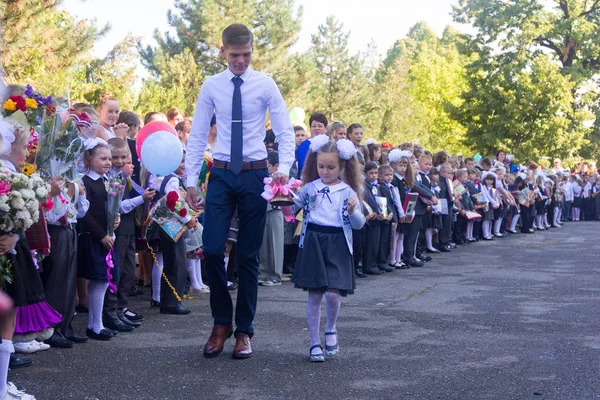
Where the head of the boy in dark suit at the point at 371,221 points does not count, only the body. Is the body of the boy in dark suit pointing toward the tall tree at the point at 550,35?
no

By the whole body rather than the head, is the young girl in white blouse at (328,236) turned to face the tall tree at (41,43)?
no

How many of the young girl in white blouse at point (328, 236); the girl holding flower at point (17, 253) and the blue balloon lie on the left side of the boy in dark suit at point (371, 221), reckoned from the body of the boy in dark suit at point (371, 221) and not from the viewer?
0

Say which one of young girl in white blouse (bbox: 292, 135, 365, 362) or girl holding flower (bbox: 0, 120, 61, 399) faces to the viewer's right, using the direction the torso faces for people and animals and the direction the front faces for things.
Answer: the girl holding flower

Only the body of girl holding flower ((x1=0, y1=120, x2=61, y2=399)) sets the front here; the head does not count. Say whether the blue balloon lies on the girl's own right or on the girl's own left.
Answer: on the girl's own left

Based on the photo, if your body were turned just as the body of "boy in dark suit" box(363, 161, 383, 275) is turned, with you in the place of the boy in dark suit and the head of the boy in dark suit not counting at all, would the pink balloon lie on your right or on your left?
on your right

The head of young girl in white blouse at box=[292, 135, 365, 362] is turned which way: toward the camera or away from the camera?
toward the camera

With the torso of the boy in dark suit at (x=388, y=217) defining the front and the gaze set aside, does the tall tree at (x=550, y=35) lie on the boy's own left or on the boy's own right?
on the boy's own left

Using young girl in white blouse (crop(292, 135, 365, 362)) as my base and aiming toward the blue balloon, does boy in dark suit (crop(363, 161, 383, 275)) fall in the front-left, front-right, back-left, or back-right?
front-right

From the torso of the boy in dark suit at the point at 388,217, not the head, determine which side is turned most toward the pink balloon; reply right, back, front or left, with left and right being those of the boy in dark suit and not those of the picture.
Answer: right

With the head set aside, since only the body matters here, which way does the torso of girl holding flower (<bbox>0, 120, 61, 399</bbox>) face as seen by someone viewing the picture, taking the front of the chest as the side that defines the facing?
to the viewer's right

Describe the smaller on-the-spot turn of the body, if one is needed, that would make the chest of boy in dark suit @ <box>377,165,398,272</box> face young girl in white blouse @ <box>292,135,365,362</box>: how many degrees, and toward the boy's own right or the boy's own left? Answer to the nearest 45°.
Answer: approximately 45° to the boy's own right

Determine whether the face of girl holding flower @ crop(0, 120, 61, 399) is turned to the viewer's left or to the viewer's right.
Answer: to the viewer's right

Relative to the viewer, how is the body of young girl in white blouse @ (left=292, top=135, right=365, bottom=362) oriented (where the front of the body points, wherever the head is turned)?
toward the camera

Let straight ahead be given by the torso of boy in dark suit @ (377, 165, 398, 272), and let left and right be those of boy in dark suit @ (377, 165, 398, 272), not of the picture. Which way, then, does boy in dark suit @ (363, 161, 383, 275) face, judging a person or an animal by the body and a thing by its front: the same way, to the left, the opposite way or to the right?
the same way

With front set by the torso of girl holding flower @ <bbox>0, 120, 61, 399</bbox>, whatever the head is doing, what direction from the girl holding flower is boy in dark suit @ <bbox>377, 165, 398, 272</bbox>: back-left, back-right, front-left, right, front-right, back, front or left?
front-left

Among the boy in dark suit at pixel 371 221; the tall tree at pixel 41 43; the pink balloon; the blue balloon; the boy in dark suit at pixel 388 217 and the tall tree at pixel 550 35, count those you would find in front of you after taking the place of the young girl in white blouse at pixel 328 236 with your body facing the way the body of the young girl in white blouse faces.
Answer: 0
